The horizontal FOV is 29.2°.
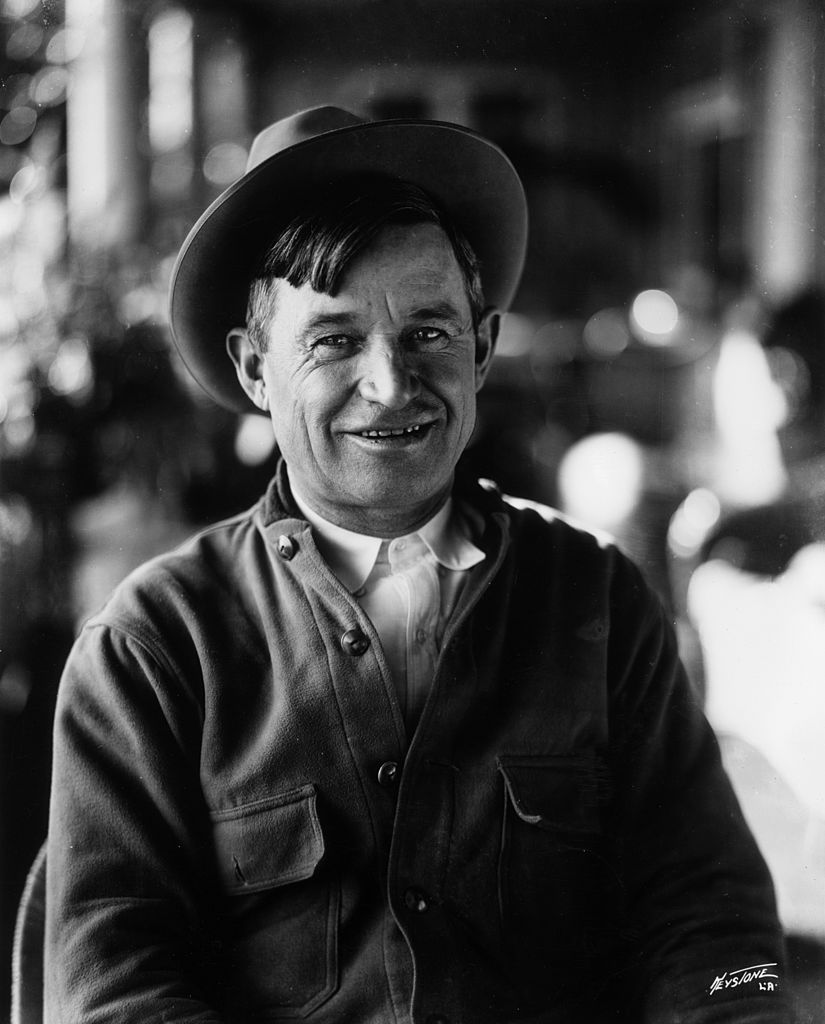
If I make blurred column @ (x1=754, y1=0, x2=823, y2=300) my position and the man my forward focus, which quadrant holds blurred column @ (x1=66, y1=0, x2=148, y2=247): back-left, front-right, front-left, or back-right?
front-right

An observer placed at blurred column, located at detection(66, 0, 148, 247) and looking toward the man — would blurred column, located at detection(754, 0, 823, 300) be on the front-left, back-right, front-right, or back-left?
front-left

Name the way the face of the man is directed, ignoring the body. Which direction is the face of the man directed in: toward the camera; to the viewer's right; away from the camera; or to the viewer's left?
toward the camera

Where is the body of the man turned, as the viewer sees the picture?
toward the camera
